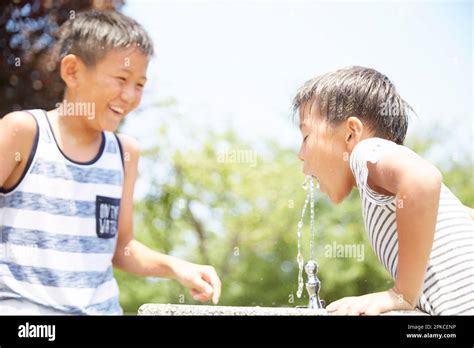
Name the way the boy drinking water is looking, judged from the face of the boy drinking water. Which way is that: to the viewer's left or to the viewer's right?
to the viewer's left

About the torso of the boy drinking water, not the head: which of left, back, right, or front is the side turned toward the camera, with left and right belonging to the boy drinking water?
left

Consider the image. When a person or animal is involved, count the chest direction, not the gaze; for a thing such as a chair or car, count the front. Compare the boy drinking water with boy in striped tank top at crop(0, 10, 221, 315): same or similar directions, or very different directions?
very different directions

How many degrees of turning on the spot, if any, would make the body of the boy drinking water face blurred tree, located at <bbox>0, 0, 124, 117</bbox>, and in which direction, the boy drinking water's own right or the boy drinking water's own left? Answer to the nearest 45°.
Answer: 0° — they already face it

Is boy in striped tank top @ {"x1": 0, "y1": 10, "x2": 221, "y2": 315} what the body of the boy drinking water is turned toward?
yes

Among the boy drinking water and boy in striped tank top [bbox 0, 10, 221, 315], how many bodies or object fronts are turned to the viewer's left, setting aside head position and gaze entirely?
1

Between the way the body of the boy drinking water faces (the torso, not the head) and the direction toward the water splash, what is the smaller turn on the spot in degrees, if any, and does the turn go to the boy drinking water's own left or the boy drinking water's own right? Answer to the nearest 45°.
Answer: approximately 45° to the boy drinking water's own right
